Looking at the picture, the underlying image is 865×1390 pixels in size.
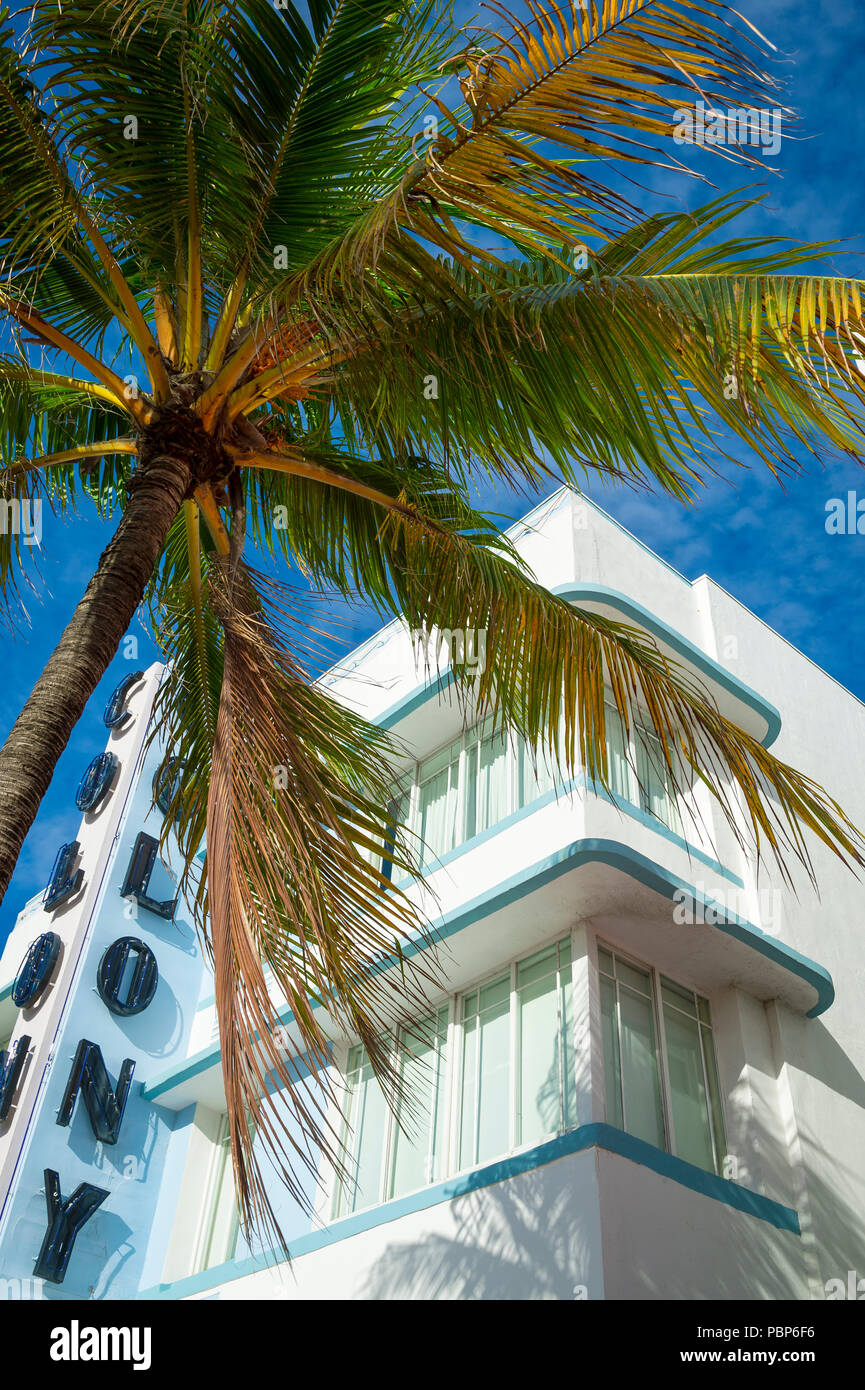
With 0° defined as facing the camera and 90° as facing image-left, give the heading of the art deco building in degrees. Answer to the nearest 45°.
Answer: approximately 45°

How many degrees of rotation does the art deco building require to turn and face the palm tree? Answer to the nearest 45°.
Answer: approximately 45° to its left
